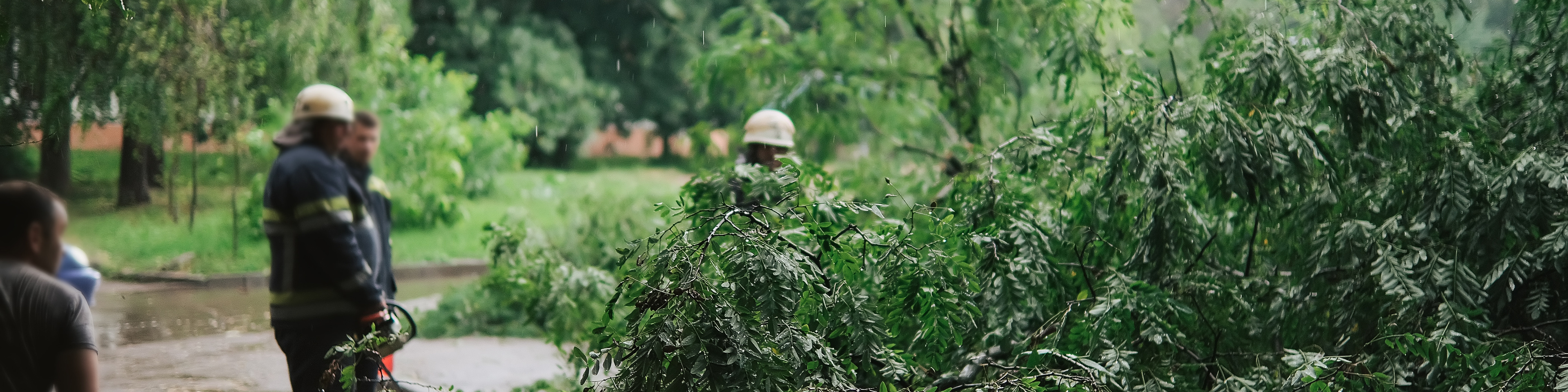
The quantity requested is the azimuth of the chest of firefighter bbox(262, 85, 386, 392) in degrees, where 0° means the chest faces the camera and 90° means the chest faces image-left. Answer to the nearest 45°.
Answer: approximately 270°

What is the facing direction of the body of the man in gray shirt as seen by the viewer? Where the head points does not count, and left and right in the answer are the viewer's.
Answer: facing away from the viewer and to the right of the viewer

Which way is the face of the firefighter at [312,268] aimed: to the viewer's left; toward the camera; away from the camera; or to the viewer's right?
to the viewer's right

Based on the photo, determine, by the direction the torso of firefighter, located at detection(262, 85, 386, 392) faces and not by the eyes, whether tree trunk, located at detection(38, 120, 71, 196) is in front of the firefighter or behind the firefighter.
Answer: behind
